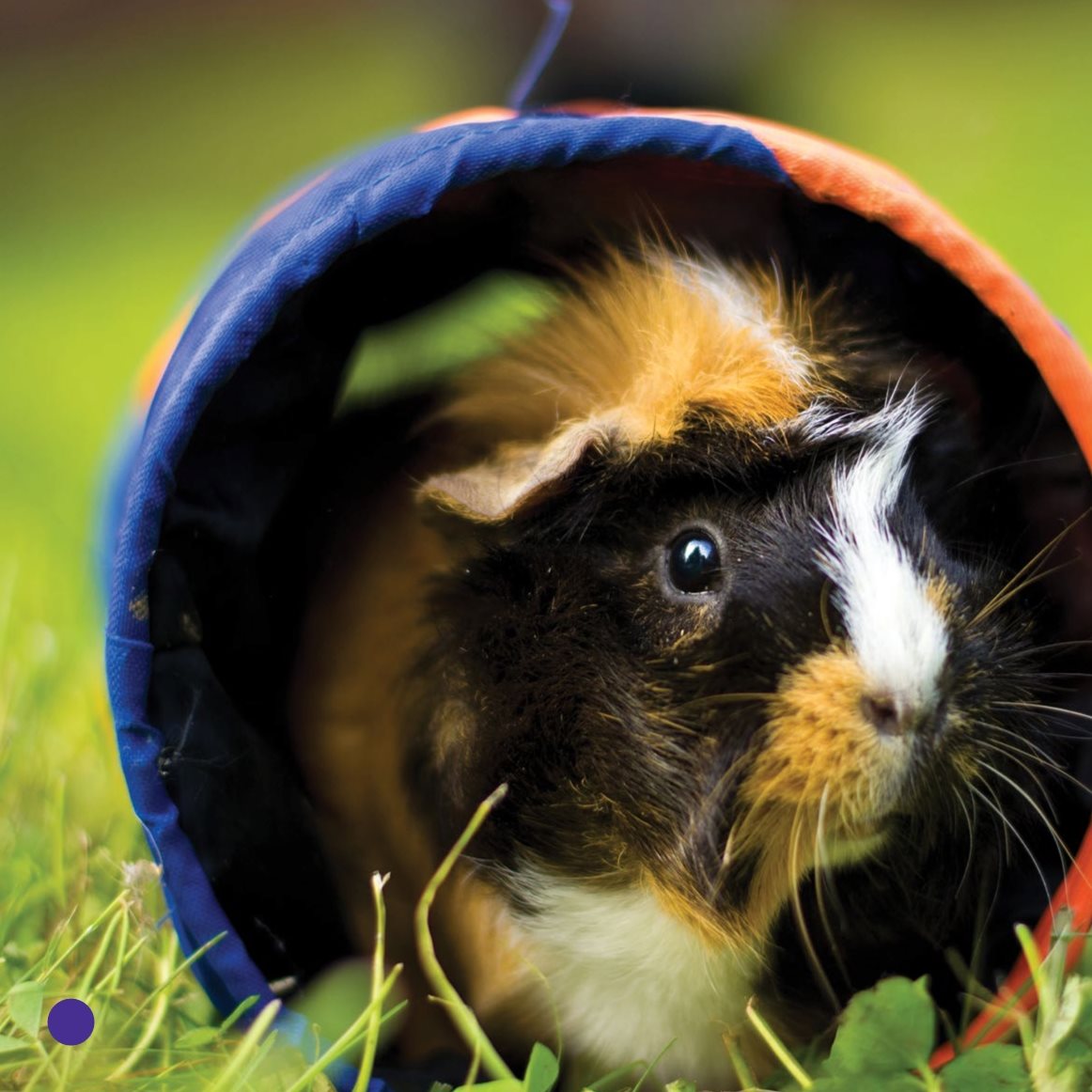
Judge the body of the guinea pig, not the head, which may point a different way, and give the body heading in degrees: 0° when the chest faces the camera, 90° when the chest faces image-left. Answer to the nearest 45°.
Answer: approximately 315°
